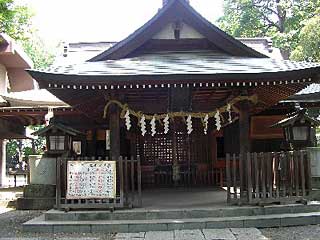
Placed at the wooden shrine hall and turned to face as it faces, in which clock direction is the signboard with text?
The signboard with text is roughly at 2 o'clock from the wooden shrine hall.

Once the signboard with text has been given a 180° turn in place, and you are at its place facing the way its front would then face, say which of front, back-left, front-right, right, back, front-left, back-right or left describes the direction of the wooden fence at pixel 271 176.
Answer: right

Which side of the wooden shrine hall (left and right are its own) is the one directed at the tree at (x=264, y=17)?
back

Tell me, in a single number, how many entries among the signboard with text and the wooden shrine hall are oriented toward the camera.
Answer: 2

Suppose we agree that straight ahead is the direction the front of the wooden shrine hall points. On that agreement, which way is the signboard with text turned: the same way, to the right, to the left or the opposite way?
the same way

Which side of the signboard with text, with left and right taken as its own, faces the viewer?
front

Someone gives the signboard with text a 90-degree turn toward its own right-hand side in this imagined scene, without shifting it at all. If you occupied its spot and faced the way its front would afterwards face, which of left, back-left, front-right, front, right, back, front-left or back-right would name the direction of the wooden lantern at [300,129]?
back

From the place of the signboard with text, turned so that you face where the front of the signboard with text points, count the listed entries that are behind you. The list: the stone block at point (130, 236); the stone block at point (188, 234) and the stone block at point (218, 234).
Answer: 0

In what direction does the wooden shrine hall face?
toward the camera
